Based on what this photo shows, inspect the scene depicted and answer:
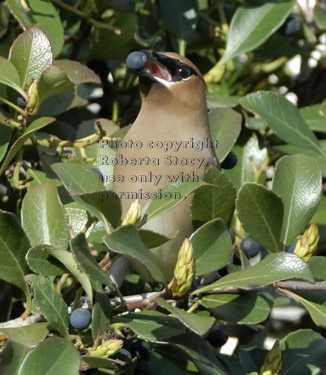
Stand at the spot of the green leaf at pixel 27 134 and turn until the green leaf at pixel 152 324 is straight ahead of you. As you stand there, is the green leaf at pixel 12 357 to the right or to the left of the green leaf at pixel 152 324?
right

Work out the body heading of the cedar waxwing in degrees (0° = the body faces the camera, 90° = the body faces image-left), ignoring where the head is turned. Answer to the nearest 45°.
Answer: approximately 45°

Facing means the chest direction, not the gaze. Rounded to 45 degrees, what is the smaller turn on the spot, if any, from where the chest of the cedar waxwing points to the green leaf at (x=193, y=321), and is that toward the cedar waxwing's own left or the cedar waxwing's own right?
approximately 45° to the cedar waxwing's own left

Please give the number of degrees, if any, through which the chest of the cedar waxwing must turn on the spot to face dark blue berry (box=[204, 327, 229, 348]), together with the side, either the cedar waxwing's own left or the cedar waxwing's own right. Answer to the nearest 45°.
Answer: approximately 45° to the cedar waxwing's own left

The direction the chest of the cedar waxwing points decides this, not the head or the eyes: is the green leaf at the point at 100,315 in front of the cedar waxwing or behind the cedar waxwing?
in front

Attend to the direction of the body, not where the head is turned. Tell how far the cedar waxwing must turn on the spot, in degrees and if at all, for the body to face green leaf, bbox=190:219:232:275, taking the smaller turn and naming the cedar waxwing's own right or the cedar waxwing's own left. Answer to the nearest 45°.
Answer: approximately 45° to the cedar waxwing's own left

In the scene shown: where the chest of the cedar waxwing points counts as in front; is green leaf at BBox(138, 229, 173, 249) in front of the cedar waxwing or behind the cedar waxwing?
in front
